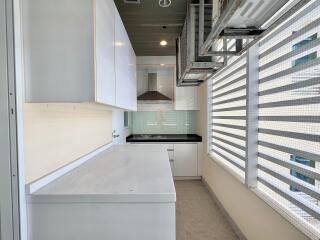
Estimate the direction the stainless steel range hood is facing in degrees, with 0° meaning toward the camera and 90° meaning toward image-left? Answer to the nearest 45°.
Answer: approximately 0°

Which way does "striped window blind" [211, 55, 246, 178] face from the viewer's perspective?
to the viewer's left

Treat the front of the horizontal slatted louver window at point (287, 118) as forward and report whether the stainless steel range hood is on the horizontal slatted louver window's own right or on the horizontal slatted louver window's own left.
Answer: on the horizontal slatted louver window's own right

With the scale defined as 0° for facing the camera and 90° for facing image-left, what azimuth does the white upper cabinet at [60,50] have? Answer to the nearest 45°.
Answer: approximately 270°

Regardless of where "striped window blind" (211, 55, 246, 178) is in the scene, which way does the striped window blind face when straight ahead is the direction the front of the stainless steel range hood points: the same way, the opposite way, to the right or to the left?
to the right

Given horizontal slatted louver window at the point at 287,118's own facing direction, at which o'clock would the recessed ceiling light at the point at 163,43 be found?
The recessed ceiling light is roughly at 3 o'clock from the horizontal slatted louver window.

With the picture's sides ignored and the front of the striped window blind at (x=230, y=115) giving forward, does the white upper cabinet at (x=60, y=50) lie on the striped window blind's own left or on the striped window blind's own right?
on the striped window blind's own left

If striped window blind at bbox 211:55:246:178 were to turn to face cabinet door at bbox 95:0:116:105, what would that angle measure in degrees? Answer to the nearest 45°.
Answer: approximately 45° to its left

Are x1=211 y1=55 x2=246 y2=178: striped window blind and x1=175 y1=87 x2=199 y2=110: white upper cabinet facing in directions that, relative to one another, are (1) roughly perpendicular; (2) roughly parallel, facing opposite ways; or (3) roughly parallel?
roughly perpendicular

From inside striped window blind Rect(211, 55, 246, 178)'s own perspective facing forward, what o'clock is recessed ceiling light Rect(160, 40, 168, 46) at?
The recessed ceiling light is roughly at 1 o'clock from the striped window blind.

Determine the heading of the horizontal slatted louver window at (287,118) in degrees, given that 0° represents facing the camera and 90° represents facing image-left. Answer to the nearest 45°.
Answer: approximately 45°

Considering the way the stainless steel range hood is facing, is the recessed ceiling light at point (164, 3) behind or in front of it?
in front
